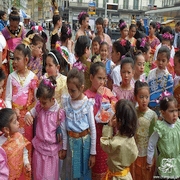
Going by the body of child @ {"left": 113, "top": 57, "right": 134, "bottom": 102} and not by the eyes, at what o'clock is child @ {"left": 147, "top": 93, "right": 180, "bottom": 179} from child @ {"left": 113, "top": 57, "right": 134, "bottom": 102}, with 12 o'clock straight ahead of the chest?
child @ {"left": 147, "top": 93, "right": 180, "bottom": 179} is roughly at 11 o'clock from child @ {"left": 113, "top": 57, "right": 134, "bottom": 102}.

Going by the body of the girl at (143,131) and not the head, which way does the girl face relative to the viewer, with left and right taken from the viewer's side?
facing the viewer

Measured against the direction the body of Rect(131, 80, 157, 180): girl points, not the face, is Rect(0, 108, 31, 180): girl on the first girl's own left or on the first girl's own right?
on the first girl's own right

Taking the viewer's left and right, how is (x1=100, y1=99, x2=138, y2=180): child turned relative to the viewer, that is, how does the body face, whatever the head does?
facing away from the viewer and to the left of the viewer

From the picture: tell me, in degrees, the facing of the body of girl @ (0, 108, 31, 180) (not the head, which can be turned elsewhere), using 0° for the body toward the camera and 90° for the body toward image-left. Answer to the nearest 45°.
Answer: approximately 315°

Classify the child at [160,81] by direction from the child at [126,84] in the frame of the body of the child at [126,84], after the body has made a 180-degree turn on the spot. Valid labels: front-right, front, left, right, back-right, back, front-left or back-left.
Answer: front-right

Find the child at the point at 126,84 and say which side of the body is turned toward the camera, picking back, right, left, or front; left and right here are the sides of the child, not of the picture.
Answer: front

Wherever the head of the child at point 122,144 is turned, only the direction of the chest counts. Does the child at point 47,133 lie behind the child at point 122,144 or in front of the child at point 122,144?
in front

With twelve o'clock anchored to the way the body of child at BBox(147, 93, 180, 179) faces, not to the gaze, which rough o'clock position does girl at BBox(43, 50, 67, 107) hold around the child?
The girl is roughly at 5 o'clock from the child.

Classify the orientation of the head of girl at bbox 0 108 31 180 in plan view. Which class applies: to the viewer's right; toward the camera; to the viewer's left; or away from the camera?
to the viewer's right

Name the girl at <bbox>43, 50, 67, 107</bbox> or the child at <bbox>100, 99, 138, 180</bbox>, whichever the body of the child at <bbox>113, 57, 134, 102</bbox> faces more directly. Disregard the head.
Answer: the child

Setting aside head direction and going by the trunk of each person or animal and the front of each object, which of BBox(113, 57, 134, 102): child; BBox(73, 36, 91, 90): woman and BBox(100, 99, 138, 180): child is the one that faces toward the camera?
BBox(113, 57, 134, 102): child

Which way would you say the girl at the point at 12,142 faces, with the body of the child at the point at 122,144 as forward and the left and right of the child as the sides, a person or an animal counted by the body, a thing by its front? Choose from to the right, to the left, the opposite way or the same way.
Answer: the opposite way

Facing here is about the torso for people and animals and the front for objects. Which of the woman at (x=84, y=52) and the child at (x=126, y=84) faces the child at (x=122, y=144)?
the child at (x=126, y=84)

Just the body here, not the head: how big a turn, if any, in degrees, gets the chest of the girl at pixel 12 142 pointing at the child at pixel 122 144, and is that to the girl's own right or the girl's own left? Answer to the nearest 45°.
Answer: approximately 45° to the girl's own left
